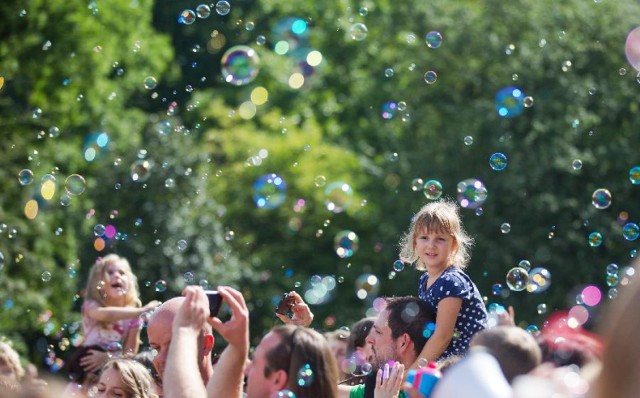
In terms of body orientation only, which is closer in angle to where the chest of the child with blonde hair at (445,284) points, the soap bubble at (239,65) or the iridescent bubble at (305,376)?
the iridescent bubble

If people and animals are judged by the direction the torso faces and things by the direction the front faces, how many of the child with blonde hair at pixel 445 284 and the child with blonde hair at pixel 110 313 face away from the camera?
0

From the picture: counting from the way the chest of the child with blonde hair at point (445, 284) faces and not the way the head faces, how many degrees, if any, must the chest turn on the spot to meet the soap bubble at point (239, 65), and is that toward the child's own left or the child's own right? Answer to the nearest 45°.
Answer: approximately 90° to the child's own right

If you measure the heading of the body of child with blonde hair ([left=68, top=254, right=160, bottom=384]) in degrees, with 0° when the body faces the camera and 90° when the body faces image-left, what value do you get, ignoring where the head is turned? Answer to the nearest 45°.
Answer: approximately 315°

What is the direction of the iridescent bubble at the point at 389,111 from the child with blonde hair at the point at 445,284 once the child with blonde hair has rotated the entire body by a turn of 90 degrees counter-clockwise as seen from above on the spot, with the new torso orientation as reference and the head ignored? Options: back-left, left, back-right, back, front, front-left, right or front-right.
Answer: back-left

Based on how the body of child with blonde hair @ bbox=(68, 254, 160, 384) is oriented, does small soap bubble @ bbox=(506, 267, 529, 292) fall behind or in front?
in front

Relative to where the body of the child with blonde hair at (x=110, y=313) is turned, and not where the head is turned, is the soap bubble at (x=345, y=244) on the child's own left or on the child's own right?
on the child's own left

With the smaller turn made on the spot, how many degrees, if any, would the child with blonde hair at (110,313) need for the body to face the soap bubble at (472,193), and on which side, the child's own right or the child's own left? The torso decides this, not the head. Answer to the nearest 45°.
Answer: approximately 45° to the child's own left

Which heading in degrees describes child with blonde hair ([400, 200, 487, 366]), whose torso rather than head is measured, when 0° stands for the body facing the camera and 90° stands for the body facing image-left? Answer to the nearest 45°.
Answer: approximately 45°
